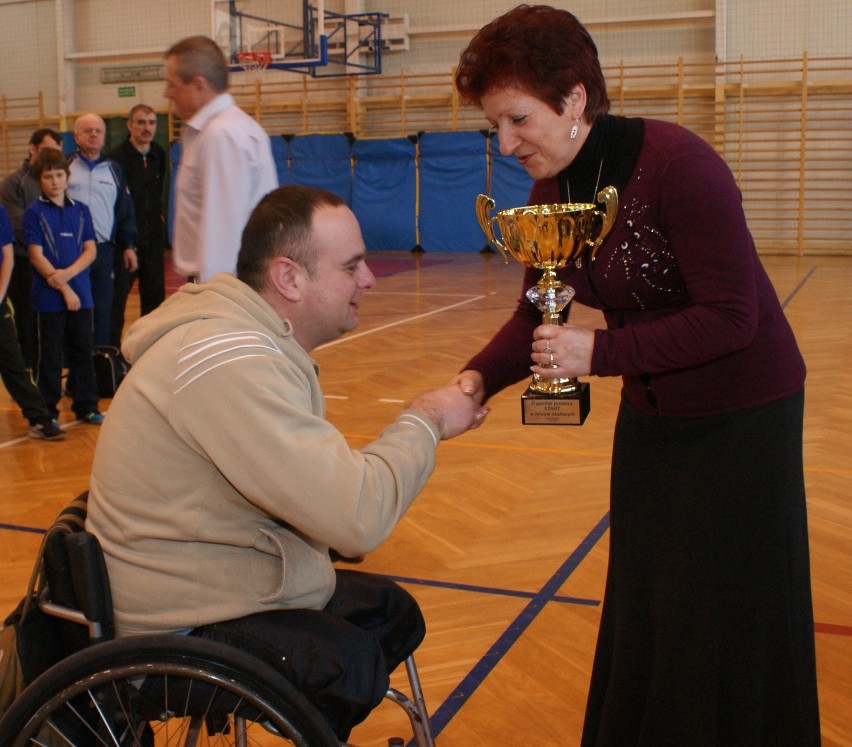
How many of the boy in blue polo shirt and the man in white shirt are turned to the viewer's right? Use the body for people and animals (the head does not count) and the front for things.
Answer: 0

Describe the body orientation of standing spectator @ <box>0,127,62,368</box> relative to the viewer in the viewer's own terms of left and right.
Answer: facing the viewer and to the right of the viewer

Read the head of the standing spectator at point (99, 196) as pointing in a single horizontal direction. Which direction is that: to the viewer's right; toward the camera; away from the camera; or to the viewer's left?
toward the camera

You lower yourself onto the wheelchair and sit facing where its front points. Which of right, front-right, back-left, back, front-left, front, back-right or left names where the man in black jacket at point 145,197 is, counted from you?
left

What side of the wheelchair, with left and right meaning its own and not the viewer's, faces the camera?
right

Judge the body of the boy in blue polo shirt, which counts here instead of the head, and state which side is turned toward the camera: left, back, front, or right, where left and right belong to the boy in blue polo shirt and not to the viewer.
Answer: front

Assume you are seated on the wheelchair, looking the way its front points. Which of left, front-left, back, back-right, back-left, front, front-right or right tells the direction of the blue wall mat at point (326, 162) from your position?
left

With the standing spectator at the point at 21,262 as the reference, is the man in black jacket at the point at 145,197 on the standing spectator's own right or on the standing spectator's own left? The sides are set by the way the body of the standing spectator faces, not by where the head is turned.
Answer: on the standing spectator's own left

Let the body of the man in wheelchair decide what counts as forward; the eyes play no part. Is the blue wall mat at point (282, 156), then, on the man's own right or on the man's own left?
on the man's own left

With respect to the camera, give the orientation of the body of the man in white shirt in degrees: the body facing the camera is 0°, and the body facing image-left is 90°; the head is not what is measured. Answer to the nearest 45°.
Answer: approximately 90°

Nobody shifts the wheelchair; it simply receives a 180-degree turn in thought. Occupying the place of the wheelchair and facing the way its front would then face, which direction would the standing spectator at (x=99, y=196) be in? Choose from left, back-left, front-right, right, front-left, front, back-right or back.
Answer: right

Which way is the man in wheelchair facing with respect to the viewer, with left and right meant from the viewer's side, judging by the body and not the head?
facing to the right of the viewer

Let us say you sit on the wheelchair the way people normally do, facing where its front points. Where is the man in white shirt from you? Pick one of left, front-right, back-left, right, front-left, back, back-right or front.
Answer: left
